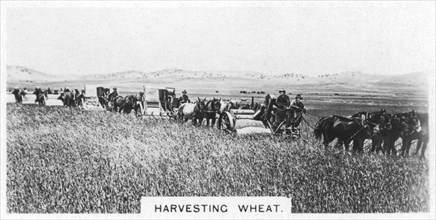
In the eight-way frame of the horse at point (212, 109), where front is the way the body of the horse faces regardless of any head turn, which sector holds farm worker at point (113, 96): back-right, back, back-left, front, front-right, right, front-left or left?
back-right

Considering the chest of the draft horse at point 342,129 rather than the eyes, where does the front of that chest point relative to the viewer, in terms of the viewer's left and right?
facing to the right of the viewer

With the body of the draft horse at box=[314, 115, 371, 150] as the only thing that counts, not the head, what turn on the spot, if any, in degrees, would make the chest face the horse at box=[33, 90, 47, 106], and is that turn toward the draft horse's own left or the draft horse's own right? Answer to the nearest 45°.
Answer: approximately 180°

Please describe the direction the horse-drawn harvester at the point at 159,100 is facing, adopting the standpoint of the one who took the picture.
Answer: facing to the right of the viewer

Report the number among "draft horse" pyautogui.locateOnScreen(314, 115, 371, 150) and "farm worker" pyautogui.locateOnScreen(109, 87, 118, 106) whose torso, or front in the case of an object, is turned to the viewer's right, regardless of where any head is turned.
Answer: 2

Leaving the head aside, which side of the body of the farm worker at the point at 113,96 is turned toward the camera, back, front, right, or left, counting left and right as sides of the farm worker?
right

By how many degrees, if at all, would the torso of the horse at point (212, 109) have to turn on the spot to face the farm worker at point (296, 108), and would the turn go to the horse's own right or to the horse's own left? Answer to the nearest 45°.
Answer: approximately 45° to the horse's own left

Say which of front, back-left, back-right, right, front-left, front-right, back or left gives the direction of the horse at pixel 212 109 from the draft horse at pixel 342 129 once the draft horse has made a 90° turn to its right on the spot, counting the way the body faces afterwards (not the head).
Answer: right

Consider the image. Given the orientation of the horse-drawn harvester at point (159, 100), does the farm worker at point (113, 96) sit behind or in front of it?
behind

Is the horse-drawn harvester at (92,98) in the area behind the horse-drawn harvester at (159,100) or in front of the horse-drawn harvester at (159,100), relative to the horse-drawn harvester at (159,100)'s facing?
behind

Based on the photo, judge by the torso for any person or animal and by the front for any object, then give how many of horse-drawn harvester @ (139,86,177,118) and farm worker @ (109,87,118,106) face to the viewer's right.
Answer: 2
